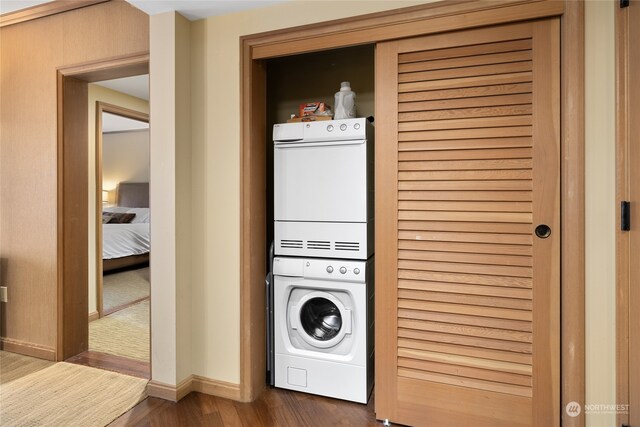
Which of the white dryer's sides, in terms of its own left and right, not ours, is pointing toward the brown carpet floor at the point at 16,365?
right

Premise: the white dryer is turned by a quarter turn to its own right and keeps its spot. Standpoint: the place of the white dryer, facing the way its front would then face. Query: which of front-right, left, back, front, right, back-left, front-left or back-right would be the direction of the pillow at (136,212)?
front-right

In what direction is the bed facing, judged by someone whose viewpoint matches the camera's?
facing the viewer and to the left of the viewer

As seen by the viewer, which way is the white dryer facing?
toward the camera

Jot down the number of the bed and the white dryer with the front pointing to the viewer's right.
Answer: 0

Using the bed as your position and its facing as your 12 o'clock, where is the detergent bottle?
The detergent bottle is roughly at 10 o'clock from the bed.

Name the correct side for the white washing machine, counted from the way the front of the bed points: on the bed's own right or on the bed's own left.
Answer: on the bed's own left

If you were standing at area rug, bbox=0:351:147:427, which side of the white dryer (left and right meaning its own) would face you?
right
